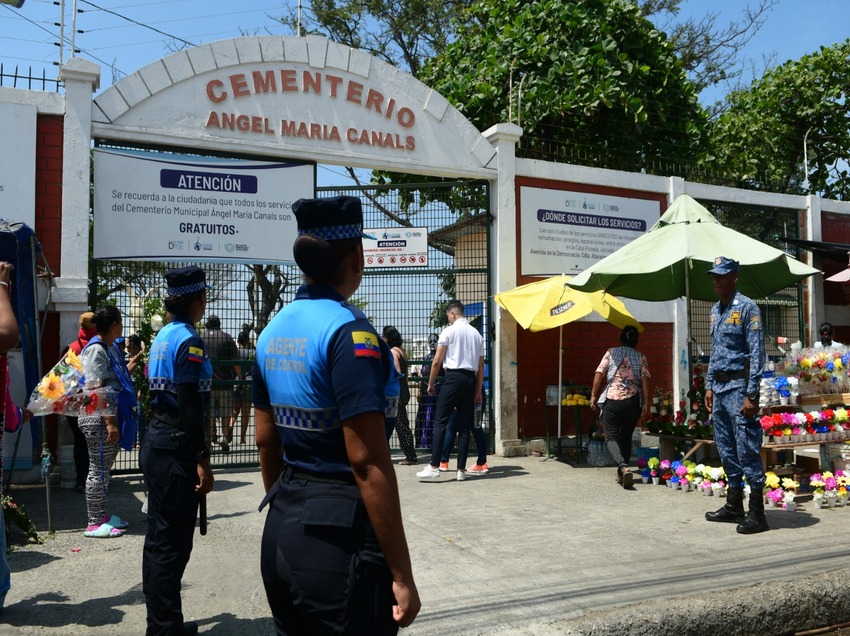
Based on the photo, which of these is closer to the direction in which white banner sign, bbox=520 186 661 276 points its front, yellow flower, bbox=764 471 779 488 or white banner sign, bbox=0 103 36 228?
the yellow flower

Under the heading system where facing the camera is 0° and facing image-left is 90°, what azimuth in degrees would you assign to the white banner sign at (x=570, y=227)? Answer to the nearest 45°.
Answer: approximately 315°

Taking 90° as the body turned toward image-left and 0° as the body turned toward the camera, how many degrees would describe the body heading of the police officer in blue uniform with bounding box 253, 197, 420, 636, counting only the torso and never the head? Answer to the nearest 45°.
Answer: approximately 225°

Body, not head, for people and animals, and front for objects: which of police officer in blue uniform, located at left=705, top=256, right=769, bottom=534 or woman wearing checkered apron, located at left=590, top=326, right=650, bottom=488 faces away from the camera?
the woman wearing checkered apron

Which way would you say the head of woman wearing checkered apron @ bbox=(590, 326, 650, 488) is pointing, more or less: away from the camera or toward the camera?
away from the camera

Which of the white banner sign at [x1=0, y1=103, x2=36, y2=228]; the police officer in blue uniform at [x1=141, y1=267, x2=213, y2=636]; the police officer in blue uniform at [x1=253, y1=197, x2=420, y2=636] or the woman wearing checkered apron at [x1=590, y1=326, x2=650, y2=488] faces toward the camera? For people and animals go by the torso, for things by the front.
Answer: the white banner sign

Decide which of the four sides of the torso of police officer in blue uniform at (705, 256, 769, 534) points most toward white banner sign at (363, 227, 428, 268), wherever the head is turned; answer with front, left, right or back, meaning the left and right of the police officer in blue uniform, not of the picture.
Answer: right

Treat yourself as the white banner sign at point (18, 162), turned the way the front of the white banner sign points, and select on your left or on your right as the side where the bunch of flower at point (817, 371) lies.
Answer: on your left

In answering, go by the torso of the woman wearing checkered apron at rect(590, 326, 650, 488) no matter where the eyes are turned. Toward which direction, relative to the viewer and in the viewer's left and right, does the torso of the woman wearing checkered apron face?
facing away from the viewer

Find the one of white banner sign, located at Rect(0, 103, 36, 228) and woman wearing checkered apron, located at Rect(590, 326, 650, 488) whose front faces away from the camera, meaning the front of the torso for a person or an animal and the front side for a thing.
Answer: the woman wearing checkered apron

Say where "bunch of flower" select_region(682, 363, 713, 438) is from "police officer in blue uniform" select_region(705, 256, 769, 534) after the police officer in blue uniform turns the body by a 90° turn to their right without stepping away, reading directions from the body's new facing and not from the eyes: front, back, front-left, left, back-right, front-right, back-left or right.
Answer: front-right

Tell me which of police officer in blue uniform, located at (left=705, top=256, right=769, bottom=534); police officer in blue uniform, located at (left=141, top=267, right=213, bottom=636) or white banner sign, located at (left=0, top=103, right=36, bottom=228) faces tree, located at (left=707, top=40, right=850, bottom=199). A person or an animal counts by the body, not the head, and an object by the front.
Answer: police officer in blue uniform, located at (left=141, top=267, right=213, bottom=636)
